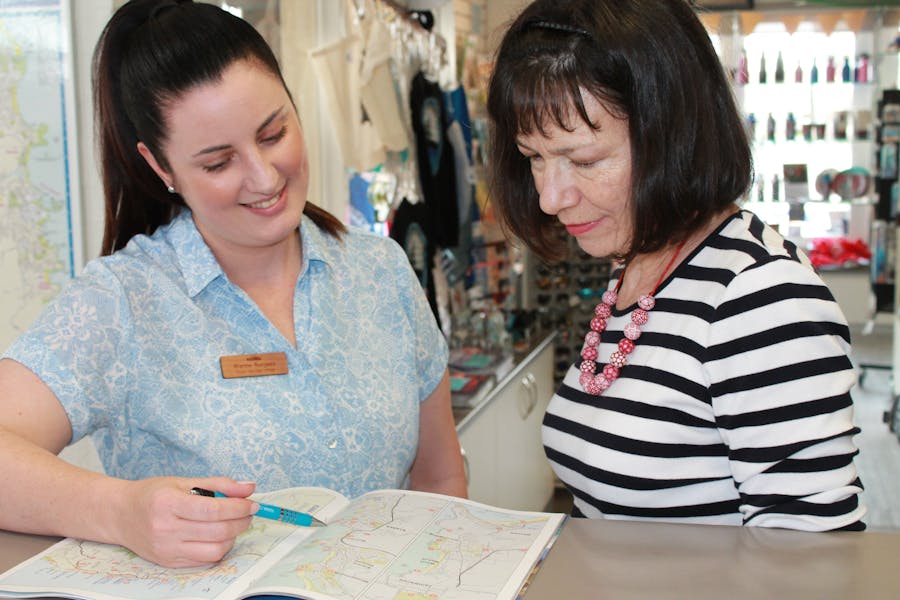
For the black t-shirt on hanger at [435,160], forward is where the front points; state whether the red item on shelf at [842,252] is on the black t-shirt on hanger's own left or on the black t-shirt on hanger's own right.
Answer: on the black t-shirt on hanger's own left

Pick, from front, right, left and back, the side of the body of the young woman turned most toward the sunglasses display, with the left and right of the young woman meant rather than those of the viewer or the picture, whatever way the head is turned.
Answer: left

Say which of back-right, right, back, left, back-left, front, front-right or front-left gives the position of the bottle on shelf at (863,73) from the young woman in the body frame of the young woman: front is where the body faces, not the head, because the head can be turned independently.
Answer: left

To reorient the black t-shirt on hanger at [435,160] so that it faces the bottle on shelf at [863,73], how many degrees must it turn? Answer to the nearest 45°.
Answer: approximately 90° to its left

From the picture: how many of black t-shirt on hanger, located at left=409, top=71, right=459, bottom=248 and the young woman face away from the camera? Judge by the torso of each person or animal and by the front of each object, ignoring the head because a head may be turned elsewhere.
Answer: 0

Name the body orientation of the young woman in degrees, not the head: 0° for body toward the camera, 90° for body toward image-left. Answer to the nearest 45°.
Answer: approximately 315°

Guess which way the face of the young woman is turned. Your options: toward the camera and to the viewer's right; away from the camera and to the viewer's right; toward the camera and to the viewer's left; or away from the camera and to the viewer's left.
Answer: toward the camera and to the viewer's right

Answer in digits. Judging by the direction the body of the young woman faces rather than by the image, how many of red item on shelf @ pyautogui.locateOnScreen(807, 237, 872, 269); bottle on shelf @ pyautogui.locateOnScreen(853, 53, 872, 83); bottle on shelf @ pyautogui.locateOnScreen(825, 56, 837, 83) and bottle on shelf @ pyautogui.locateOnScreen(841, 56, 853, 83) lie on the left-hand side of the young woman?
4

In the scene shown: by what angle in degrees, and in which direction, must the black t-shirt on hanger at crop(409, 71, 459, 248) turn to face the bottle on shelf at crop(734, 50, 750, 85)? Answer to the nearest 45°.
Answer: approximately 90° to its left

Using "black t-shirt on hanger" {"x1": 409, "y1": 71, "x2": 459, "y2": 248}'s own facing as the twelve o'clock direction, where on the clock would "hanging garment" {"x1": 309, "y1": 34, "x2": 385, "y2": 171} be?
The hanging garment is roughly at 2 o'clock from the black t-shirt on hanger.

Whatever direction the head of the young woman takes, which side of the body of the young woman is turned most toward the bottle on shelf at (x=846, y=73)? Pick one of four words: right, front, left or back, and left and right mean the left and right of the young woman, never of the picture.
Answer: left
